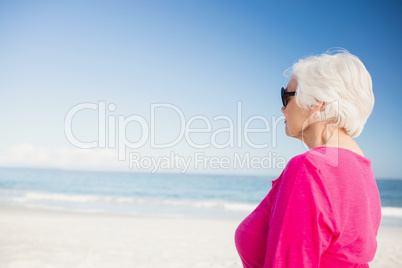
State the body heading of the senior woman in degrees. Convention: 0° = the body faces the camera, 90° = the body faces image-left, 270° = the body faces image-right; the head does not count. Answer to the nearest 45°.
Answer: approximately 135°

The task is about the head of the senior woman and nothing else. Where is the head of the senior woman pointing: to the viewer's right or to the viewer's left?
to the viewer's left
